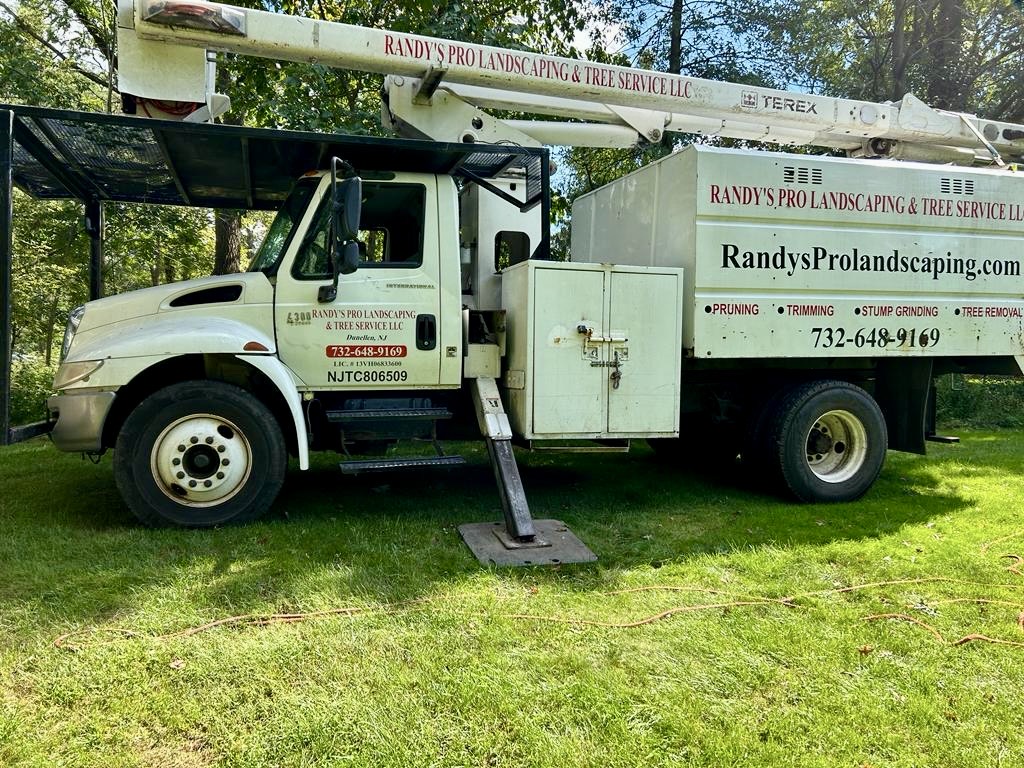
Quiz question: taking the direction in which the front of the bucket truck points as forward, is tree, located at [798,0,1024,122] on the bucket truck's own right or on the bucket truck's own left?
on the bucket truck's own right

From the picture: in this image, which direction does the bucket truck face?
to the viewer's left
